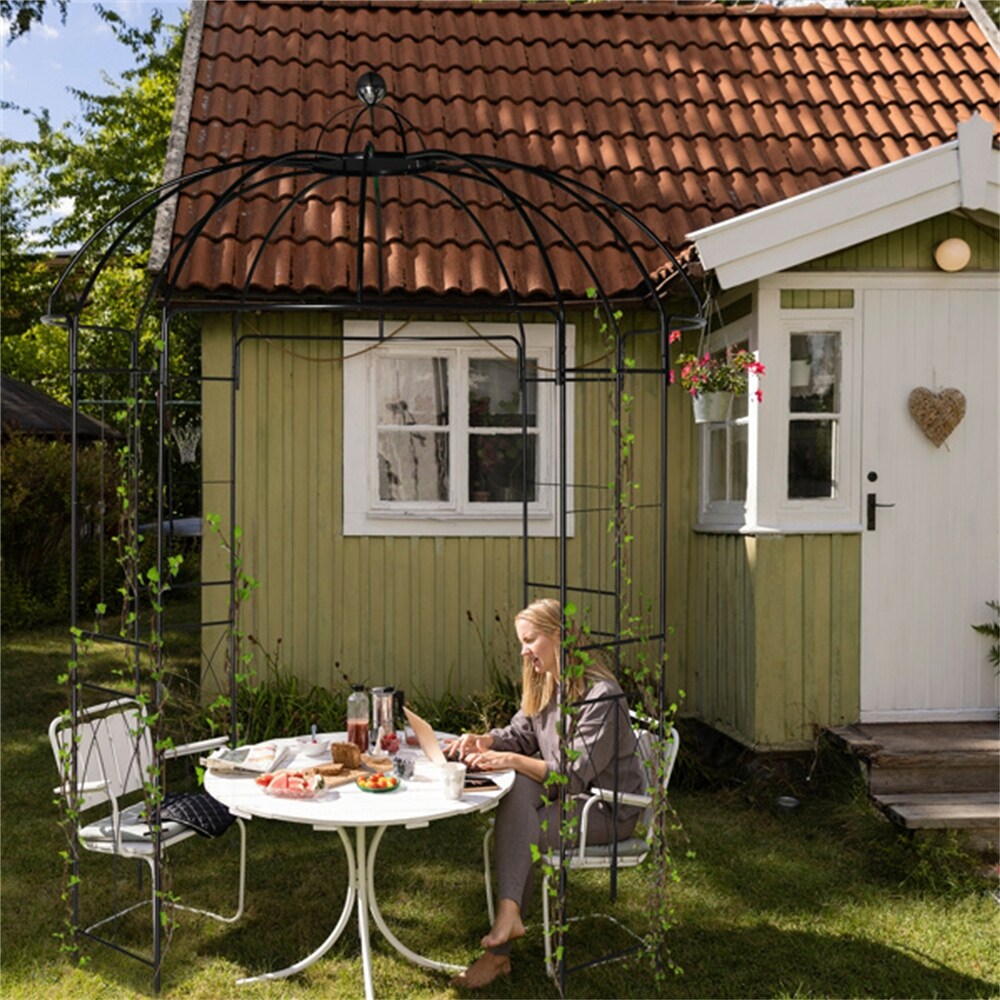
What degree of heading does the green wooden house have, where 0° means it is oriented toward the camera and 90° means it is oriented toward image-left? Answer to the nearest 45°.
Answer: approximately 0°

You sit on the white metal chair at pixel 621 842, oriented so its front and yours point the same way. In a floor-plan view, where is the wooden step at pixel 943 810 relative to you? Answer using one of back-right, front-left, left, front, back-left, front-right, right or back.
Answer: back-right

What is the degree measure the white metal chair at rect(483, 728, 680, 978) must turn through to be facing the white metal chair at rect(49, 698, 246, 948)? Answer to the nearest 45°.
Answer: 0° — it already faces it

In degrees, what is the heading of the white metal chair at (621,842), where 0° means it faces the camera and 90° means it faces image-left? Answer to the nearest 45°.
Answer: approximately 90°

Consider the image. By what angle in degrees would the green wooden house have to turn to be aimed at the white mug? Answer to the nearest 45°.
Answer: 0° — it already faces it

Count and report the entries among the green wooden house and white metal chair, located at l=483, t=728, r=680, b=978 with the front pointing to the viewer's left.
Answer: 1

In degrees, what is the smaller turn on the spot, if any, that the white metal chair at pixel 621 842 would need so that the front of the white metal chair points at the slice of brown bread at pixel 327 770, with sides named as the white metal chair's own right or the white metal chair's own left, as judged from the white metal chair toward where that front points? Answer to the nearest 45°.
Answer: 0° — it already faces it
